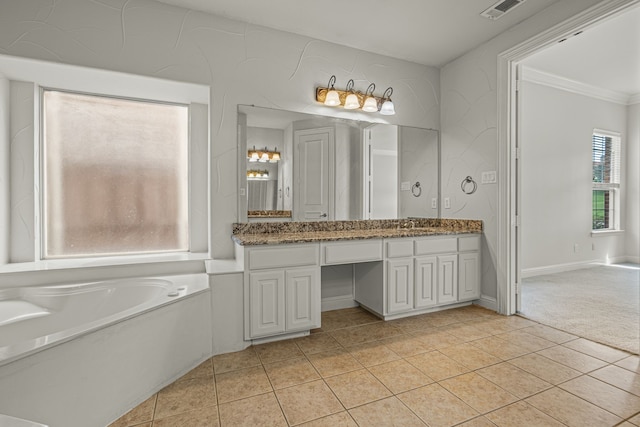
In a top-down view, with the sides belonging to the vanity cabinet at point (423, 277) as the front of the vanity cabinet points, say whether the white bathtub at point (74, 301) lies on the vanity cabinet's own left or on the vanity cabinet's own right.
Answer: on the vanity cabinet's own right

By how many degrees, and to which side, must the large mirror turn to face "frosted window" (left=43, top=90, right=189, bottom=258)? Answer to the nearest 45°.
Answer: approximately 135° to its right

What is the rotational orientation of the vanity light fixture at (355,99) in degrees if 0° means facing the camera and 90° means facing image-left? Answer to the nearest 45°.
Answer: approximately 315°

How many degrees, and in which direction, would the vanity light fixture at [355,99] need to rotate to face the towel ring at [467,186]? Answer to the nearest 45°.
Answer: approximately 45° to its left

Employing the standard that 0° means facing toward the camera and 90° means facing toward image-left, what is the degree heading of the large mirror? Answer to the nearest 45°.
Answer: approximately 315°

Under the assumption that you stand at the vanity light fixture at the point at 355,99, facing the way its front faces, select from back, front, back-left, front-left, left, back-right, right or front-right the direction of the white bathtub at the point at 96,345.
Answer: right

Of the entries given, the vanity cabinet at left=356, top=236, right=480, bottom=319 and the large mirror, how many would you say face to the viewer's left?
0

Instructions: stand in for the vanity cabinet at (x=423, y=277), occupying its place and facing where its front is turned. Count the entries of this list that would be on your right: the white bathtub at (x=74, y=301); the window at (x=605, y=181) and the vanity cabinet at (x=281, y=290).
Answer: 2

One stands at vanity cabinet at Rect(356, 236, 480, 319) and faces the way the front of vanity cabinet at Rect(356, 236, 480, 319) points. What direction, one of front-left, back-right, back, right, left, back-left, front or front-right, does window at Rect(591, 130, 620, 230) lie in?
left

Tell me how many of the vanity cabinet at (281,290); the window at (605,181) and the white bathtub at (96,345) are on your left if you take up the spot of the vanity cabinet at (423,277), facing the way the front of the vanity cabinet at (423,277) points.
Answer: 1

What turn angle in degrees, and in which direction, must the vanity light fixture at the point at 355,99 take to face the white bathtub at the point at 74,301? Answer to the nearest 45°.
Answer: approximately 90° to its right
